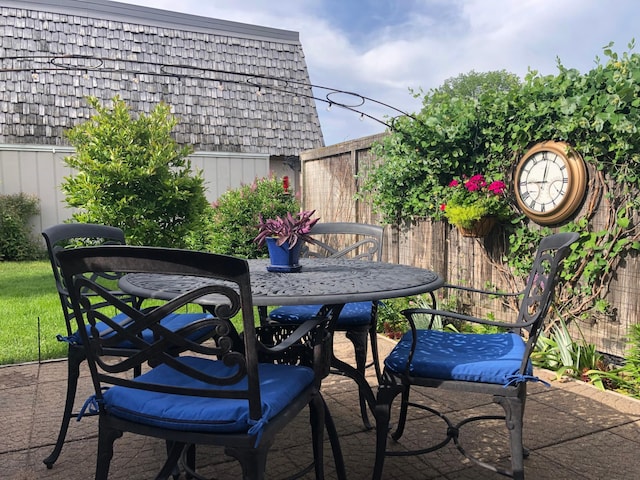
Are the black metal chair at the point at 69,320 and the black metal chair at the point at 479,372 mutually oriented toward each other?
yes

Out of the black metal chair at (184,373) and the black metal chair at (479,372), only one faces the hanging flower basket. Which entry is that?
the black metal chair at (184,373)

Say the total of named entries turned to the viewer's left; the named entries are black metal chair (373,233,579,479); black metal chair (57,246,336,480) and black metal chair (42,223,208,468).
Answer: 1

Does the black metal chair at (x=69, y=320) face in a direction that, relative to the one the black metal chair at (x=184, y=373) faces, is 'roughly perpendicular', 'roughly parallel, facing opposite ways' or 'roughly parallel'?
roughly perpendicular

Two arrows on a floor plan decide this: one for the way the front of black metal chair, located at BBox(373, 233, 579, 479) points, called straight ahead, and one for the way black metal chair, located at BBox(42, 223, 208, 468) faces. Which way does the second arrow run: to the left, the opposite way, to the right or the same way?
the opposite way

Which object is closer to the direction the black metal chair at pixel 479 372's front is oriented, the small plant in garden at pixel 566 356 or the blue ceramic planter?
the blue ceramic planter

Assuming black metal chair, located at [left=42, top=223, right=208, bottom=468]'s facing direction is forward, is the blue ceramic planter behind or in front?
in front

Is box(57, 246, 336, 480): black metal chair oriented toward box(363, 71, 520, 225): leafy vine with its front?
yes

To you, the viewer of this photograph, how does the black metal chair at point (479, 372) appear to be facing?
facing to the left of the viewer

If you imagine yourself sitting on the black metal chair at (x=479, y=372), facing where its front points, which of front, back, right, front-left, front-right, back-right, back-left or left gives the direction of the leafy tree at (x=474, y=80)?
right

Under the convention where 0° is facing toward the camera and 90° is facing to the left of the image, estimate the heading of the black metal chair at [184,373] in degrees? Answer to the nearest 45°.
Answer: approximately 225°

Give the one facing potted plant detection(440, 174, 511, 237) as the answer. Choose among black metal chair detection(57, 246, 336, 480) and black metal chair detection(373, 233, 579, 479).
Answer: black metal chair detection(57, 246, 336, 480)

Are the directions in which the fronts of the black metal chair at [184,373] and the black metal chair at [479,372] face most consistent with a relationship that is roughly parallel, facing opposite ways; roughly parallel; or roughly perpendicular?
roughly perpendicular

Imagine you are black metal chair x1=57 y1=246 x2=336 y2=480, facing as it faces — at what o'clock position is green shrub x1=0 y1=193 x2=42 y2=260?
The green shrub is roughly at 10 o'clock from the black metal chair.
